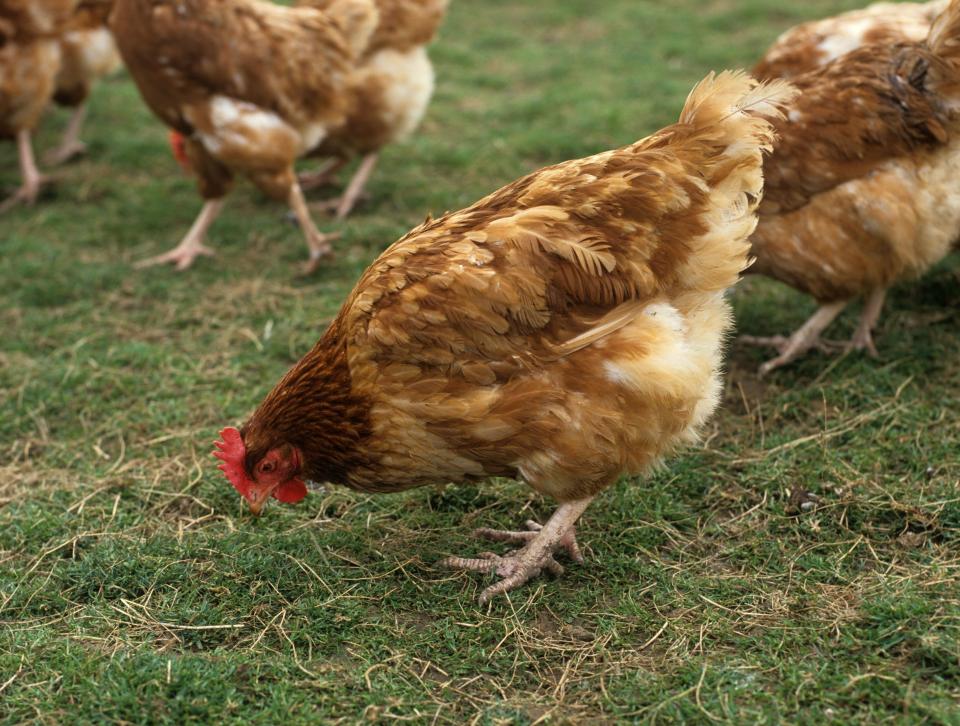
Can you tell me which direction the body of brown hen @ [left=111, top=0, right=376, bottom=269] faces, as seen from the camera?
to the viewer's left

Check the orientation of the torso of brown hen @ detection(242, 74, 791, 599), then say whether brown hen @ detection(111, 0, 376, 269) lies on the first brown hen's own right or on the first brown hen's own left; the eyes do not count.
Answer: on the first brown hen's own right

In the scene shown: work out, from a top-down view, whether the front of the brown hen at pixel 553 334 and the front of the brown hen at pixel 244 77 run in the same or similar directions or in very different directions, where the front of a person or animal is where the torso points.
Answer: same or similar directions

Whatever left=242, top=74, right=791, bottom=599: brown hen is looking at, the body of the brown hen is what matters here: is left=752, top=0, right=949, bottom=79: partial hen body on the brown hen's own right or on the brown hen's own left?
on the brown hen's own right

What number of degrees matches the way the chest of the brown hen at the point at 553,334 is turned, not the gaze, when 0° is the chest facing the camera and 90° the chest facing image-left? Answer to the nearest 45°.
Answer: approximately 90°

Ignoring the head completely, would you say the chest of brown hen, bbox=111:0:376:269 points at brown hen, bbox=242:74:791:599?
no

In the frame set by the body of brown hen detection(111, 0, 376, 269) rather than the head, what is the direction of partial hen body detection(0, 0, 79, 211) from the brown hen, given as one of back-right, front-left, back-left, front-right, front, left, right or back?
front-right
